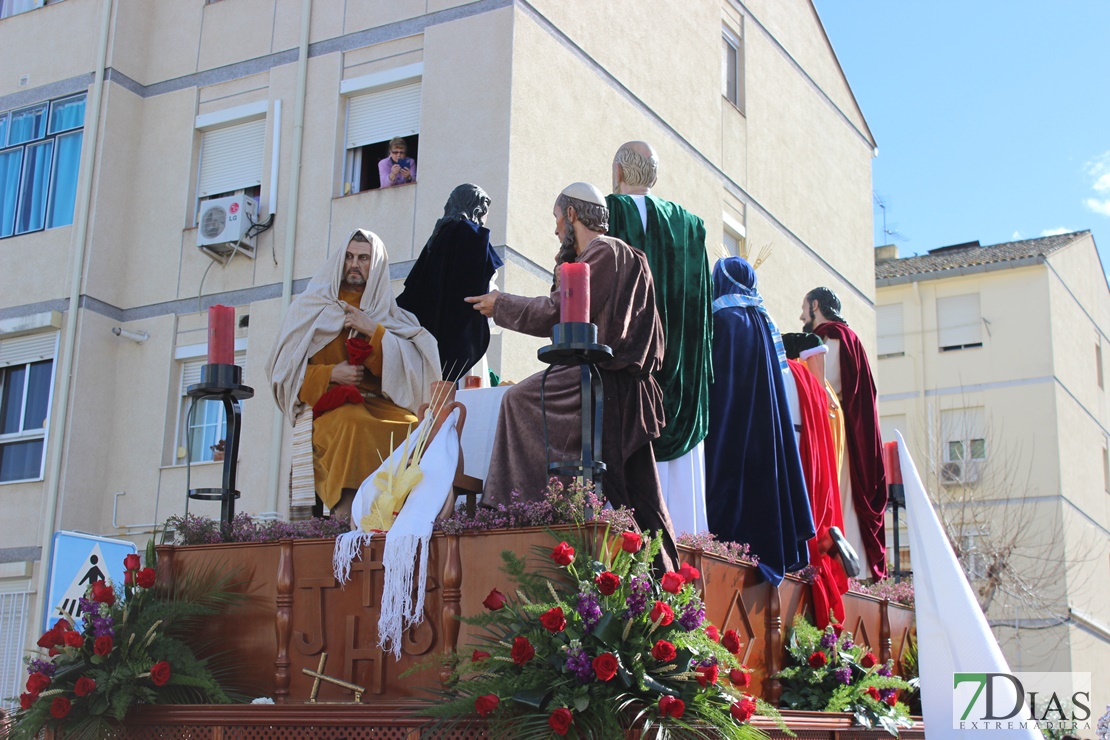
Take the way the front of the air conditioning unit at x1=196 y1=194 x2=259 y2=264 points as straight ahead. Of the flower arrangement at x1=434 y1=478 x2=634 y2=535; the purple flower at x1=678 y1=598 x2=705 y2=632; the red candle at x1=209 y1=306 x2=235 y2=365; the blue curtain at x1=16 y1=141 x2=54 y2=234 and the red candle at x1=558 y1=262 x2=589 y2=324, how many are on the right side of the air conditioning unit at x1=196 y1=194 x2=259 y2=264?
1

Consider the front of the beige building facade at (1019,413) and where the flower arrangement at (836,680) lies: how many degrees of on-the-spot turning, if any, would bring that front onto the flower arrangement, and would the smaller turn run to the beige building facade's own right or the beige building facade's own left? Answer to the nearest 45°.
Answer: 0° — it already faces it

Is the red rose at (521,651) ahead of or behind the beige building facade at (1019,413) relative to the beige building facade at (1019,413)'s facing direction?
ahead

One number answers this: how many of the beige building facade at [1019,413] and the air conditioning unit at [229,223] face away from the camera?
0

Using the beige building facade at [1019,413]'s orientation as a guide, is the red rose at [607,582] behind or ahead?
ahead

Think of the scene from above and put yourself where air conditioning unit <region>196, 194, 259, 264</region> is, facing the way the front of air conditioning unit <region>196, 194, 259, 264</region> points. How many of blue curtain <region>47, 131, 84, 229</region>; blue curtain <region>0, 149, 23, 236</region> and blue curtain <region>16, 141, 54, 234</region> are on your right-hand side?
3

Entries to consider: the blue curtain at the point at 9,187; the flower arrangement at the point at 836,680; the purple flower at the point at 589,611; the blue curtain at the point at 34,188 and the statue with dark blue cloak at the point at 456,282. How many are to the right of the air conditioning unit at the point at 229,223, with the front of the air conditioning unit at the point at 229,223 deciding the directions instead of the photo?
2

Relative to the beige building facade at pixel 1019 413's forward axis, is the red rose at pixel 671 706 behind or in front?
in front

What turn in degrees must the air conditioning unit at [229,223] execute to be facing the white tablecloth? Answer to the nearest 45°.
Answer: approximately 45° to its left

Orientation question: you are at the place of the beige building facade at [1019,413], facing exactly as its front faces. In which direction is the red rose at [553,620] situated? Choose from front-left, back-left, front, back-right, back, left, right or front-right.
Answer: front

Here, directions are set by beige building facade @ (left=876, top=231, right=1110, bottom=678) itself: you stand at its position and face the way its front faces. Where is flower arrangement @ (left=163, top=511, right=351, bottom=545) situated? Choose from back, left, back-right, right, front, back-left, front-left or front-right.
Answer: front

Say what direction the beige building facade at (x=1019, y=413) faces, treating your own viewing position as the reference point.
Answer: facing the viewer

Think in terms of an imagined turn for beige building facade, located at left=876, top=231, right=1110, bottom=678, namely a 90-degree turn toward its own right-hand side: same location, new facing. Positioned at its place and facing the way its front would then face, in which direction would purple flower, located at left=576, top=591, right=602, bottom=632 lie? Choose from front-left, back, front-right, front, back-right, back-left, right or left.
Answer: left

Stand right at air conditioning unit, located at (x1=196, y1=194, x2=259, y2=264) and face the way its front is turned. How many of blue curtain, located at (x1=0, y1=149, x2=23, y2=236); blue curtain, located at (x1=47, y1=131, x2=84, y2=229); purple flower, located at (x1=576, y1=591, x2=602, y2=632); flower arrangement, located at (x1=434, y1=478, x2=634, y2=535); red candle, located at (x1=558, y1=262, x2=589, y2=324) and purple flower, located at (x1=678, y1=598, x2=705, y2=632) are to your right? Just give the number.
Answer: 2

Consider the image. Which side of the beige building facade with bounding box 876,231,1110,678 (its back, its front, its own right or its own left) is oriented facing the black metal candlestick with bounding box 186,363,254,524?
front

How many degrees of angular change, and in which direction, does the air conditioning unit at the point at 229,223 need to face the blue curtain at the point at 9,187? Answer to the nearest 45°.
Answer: approximately 90° to its right
